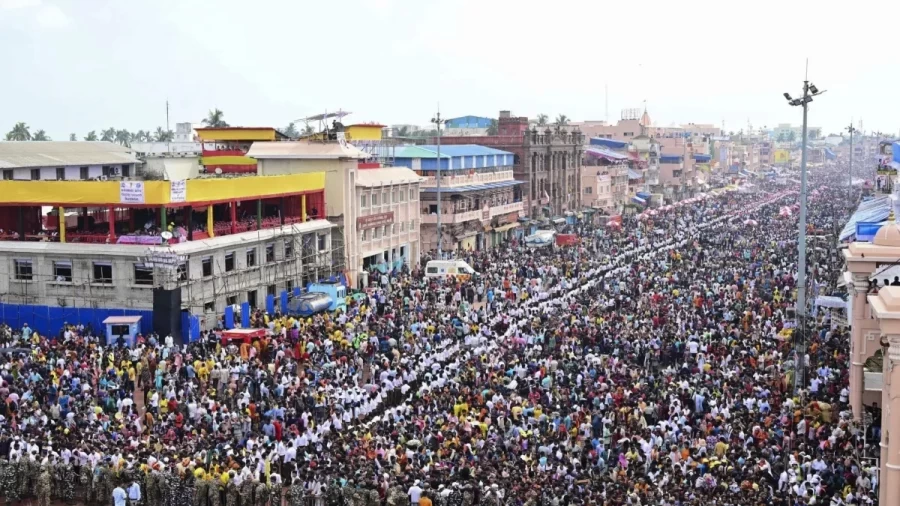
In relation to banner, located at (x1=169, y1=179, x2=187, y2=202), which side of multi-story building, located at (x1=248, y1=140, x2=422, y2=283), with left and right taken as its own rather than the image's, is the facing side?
right

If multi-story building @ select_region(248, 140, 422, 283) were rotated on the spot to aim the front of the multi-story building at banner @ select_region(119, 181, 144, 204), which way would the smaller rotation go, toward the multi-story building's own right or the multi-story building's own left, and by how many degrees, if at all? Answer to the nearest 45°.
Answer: approximately 90° to the multi-story building's own right

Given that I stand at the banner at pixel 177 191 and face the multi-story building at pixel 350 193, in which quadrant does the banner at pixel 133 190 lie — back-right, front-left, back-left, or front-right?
back-left

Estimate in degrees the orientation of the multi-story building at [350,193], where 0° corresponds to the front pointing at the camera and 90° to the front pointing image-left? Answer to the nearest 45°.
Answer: approximately 315°

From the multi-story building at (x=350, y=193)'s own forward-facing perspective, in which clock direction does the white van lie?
The white van is roughly at 11 o'clock from the multi-story building.
